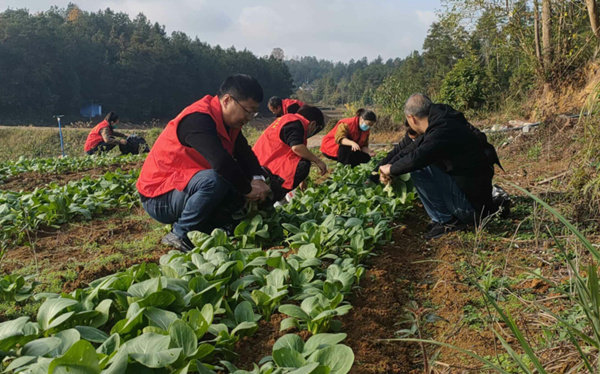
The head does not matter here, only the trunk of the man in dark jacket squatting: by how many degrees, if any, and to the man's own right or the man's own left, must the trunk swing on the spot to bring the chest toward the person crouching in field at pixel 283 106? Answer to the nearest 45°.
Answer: approximately 45° to the man's own right

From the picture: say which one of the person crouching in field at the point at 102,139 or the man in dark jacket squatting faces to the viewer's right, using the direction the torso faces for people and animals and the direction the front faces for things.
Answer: the person crouching in field

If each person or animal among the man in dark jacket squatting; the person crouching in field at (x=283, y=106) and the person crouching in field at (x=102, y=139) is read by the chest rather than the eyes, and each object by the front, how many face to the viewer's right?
1

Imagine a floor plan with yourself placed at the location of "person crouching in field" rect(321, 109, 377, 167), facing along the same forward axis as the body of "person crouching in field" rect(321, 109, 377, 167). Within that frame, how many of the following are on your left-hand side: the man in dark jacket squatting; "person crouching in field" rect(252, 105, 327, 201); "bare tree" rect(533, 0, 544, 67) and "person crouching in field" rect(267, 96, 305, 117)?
1

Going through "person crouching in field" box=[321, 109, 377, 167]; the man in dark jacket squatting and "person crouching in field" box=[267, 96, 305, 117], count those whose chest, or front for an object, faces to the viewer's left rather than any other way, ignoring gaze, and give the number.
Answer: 2

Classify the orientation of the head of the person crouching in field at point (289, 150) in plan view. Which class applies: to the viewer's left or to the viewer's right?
to the viewer's right

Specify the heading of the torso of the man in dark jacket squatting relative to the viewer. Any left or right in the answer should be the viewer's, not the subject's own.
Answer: facing to the left of the viewer

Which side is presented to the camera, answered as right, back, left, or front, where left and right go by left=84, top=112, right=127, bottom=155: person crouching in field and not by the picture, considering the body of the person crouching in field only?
right

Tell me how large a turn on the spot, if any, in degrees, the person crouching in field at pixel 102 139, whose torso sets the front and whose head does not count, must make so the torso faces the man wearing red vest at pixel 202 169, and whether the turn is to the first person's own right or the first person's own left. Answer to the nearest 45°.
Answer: approximately 90° to the first person's own right
